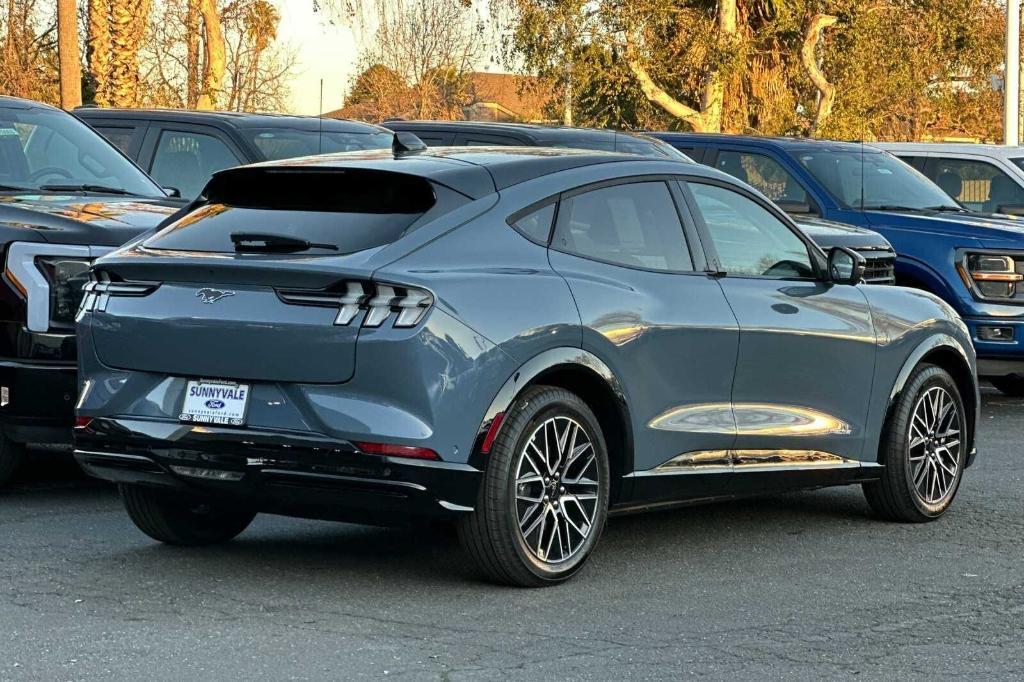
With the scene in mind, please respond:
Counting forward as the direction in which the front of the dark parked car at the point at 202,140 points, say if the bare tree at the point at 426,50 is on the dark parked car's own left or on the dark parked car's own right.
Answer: on the dark parked car's own left

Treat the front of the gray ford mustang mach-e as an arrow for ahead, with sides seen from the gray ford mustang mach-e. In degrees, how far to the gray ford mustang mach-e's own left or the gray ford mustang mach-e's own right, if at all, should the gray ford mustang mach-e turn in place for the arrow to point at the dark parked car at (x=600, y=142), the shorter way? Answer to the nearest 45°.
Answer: approximately 45° to the gray ford mustang mach-e's own left

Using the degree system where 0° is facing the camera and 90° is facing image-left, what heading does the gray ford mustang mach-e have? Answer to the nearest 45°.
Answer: approximately 225°

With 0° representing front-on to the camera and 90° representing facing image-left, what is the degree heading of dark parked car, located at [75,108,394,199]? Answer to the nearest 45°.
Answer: approximately 315°

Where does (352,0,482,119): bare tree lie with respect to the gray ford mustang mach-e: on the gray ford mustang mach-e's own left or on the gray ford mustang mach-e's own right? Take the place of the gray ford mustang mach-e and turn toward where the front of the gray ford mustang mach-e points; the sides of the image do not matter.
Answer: on the gray ford mustang mach-e's own left

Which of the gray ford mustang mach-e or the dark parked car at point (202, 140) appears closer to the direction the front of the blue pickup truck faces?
the gray ford mustang mach-e

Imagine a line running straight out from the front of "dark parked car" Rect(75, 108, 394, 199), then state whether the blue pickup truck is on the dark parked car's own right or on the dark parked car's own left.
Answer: on the dark parked car's own left
